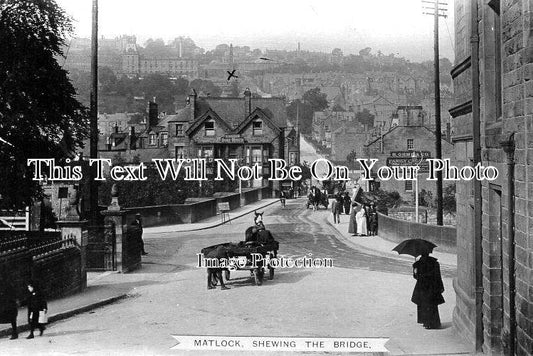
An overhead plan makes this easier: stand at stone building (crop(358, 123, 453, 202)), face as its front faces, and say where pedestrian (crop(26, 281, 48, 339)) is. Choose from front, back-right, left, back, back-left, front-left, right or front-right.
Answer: front-right

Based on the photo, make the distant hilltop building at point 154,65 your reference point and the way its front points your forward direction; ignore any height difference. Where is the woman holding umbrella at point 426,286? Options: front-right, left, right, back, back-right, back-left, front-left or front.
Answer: front-left

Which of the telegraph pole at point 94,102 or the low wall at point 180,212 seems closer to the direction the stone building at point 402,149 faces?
the telegraph pole

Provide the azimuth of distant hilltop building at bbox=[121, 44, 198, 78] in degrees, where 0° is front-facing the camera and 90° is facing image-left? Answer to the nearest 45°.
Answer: approximately 0°

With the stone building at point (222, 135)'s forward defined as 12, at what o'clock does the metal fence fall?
The metal fence is roughly at 12 o'clock from the stone building.

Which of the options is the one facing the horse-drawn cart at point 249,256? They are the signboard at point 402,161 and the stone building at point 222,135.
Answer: the stone building
